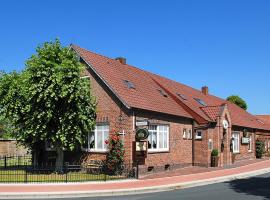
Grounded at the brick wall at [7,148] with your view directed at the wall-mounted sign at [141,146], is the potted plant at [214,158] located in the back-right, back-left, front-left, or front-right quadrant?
front-left

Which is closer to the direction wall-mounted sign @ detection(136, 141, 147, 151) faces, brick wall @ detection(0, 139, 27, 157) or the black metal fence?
the black metal fence

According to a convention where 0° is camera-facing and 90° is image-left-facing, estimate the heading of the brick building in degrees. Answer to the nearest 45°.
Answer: approximately 315°

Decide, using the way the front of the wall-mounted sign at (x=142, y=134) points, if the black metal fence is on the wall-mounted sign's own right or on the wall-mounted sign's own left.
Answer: on the wall-mounted sign's own right

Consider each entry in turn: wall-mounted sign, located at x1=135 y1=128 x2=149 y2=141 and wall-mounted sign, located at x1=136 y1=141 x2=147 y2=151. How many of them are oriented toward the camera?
2

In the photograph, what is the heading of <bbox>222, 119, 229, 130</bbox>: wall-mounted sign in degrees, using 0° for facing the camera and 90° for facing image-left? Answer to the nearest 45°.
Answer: approximately 315°

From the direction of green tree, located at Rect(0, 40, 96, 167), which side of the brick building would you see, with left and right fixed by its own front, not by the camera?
right

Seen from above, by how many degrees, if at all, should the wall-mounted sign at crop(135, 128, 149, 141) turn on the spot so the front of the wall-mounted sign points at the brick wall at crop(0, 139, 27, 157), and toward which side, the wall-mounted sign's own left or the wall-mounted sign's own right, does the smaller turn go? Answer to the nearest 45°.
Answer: approximately 135° to the wall-mounted sign's own right

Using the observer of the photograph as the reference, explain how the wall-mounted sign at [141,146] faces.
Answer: facing the viewer
